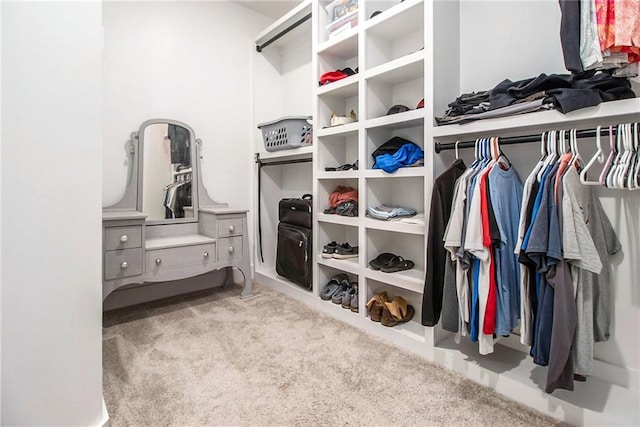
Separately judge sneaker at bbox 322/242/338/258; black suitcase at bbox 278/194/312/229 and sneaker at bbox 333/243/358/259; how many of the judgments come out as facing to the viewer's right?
0

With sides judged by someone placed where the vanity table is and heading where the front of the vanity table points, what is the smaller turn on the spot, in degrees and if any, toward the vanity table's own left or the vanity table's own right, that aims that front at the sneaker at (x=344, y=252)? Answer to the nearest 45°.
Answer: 0° — it already faces it

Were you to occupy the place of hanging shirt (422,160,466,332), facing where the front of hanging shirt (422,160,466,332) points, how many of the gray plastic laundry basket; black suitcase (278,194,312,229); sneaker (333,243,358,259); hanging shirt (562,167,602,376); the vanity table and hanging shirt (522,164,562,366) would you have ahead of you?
2

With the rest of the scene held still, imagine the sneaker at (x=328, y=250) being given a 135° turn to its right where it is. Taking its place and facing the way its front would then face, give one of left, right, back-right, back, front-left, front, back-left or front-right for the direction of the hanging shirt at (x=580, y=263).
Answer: back-right

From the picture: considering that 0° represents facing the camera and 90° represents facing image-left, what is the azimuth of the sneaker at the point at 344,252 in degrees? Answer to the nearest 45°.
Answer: approximately 45°

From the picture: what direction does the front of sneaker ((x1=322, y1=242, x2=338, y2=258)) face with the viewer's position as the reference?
facing the viewer and to the left of the viewer

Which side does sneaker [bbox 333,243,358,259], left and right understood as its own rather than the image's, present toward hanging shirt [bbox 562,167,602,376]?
left

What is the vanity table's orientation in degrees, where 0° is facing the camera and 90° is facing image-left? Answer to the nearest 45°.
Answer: approximately 315°

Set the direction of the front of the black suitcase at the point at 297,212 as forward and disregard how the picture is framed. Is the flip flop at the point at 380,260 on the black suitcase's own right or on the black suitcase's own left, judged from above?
on the black suitcase's own left

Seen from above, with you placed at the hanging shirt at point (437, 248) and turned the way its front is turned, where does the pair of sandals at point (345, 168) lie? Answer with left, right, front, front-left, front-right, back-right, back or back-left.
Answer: back

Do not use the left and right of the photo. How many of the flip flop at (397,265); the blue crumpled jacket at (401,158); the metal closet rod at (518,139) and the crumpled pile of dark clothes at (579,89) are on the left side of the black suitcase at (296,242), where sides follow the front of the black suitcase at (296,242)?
4
